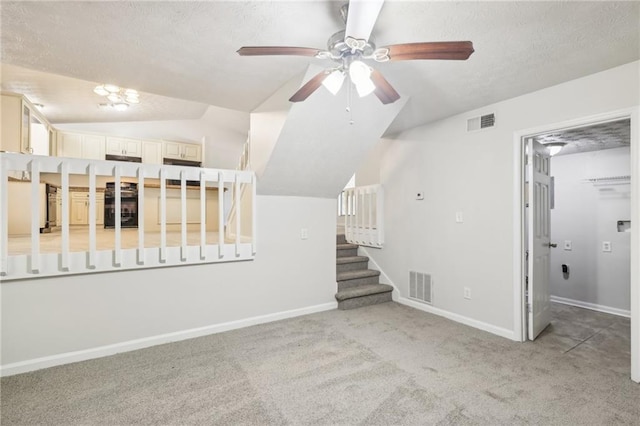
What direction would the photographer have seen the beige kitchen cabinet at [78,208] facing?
facing the viewer

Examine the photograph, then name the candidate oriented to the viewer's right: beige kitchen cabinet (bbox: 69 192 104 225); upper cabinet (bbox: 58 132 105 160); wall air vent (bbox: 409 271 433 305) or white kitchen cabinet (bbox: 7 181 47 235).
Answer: white kitchen cabinet (bbox: 7 181 47 235)

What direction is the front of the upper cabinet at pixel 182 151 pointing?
toward the camera

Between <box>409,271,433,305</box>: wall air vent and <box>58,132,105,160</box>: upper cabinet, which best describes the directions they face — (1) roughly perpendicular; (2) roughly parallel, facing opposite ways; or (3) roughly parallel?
roughly perpendicular

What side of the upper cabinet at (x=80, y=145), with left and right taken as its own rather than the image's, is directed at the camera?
front

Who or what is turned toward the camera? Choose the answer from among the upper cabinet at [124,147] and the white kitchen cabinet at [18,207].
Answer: the upper cabinet

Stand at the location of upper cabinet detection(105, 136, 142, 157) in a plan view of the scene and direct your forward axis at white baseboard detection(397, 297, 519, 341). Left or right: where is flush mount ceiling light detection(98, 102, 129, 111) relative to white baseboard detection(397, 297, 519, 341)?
right

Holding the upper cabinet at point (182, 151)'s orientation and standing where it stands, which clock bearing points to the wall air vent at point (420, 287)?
The wall air vent is roughly at 11 o'clock from the upper cabinet.

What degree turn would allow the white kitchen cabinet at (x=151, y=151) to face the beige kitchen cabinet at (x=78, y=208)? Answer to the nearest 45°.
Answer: approximately 90° to its right

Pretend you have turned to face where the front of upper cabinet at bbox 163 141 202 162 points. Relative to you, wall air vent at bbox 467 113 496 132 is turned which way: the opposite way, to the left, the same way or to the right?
to the right

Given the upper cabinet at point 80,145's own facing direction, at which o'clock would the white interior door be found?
The white interior door is roughly at 11 o'clock from the upper cabinet.

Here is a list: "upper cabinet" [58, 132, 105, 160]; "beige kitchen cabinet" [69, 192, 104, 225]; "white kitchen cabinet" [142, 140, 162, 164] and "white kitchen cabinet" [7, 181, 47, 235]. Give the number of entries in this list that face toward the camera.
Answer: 3

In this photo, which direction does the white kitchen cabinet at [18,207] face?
to the viewer's right

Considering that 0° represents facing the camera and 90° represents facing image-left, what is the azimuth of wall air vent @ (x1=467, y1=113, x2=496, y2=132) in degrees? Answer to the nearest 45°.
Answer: approximately 45°

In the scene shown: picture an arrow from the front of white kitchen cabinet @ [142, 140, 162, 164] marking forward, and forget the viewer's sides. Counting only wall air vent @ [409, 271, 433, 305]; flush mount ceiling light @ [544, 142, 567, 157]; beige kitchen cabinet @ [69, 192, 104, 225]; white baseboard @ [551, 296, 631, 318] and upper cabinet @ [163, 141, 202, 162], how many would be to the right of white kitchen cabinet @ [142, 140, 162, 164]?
1
